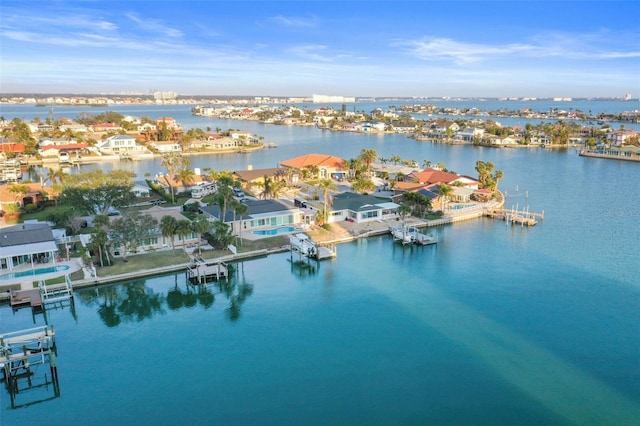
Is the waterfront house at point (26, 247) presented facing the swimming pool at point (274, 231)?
no

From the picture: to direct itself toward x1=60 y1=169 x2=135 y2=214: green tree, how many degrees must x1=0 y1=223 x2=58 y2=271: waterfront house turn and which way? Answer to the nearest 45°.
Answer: approximately 135° to its left

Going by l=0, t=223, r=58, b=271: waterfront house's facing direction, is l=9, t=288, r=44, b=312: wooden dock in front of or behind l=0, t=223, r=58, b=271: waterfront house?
in front

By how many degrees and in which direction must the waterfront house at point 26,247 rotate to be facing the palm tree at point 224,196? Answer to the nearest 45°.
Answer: approximately 90° to its left

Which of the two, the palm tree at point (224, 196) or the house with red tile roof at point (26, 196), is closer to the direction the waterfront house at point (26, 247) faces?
the palm tree

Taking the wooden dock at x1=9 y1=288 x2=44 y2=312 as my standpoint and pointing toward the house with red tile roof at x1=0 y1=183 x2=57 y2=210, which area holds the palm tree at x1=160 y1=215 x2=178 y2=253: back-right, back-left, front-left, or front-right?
front-right

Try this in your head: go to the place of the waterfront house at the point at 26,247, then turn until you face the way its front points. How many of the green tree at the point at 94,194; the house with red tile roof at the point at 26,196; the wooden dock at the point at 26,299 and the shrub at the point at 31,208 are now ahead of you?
1

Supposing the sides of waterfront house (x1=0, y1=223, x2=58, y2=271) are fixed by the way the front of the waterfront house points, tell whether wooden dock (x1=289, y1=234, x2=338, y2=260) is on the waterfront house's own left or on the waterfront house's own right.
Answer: on the waterfront house's own left

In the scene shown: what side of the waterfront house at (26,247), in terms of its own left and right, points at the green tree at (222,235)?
left

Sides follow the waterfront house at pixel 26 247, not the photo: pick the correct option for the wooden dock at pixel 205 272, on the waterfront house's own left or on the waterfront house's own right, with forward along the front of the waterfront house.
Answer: on the waterfront house's own left

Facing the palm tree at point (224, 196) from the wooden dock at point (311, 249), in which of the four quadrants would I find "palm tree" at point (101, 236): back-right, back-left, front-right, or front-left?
front-left

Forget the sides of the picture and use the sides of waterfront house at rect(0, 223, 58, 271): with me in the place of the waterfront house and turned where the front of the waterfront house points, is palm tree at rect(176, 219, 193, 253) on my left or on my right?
on my left

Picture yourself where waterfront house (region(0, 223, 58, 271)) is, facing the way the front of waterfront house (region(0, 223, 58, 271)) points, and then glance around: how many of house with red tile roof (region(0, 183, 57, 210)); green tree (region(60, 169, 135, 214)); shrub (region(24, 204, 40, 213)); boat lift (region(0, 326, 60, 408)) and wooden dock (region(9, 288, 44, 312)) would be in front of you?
2

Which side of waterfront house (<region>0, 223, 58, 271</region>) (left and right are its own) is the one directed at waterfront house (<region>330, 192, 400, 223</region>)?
left

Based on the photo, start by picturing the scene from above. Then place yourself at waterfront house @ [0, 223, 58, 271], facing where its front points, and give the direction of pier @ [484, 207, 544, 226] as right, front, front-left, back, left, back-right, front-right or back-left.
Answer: left

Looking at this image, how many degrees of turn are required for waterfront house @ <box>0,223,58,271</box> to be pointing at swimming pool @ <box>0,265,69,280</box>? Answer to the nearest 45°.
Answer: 0° — it already faces it

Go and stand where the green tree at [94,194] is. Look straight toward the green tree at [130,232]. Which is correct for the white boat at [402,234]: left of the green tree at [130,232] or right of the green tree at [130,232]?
left

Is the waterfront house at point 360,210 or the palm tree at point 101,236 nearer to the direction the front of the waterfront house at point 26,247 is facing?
the palm tree

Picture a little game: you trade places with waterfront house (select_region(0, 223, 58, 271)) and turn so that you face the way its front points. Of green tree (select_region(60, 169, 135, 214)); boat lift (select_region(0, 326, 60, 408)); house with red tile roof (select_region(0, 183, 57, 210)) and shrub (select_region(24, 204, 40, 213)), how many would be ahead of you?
1

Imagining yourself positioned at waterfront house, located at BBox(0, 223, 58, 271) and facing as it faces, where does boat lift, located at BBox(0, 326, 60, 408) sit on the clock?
The boat lift is roughly at 12 o'clock from the waterfront house.

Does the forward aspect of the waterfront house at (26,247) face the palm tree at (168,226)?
no
